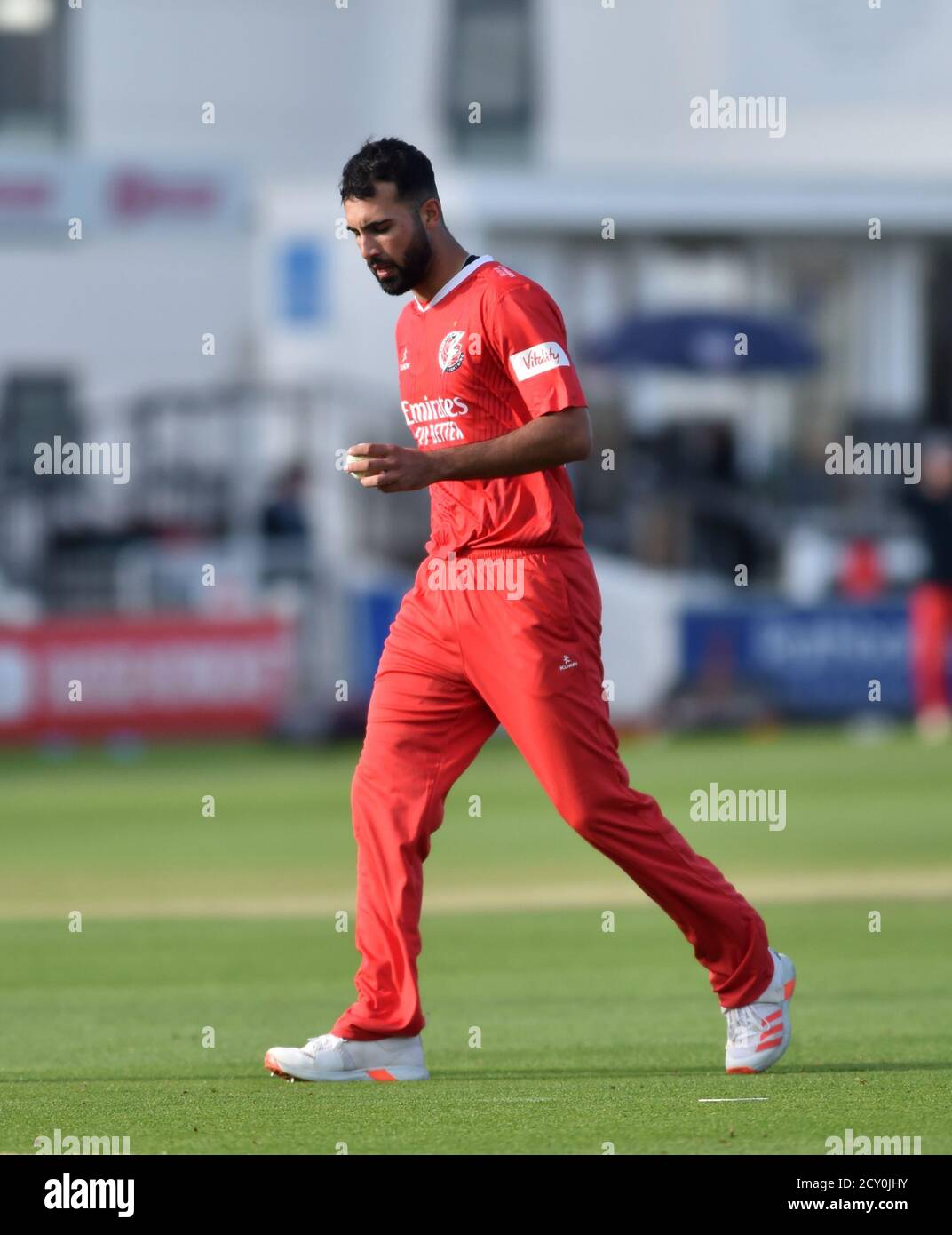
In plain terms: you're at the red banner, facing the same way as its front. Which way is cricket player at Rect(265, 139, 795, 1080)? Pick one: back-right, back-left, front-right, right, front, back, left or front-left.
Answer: front

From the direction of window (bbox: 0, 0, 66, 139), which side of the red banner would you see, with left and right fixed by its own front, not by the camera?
back

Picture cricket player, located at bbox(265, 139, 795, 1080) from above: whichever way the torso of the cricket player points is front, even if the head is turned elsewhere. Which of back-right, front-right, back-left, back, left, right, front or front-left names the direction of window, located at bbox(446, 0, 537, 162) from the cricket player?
back-right

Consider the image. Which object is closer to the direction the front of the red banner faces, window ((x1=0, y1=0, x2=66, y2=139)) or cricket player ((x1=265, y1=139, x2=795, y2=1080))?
the cricket player

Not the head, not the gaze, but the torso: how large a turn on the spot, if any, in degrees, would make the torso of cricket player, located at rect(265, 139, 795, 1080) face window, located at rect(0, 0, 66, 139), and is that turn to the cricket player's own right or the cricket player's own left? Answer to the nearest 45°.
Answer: approximately 135° to the cricket player's own right

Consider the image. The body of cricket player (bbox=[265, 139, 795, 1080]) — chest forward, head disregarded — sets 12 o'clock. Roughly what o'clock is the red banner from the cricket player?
The red banner is roughly at 4 o'clock from the cricket player.

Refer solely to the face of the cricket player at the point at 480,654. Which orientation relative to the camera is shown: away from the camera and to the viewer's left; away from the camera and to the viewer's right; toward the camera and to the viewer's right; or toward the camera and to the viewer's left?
toward the camera and to the viewer's left

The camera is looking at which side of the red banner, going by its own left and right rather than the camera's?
front

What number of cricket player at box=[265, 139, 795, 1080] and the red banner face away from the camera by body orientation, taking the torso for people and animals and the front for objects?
0

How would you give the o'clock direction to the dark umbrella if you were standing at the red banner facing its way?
The dark umbrella is roughly at 8 o'clock from the red banner.
